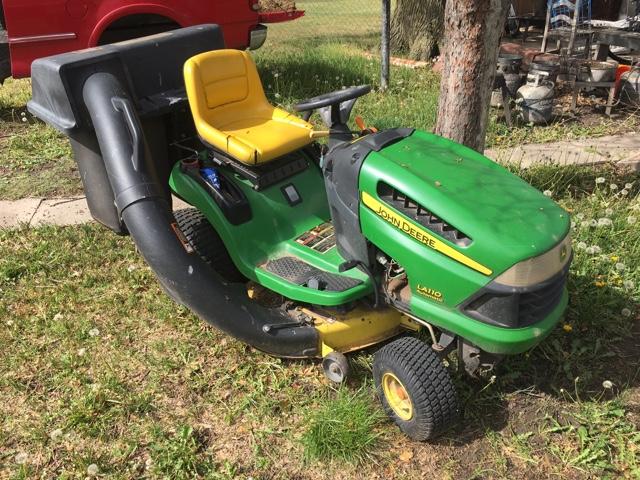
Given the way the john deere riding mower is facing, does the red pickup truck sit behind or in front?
behind

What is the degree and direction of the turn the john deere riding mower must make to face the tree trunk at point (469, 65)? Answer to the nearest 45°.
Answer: approximately 90° to its left

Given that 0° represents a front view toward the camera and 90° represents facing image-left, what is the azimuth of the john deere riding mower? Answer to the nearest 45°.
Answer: approximately 315°

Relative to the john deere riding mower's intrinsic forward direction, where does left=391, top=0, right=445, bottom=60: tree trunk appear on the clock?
The tree trunk is roughly at 8 o'clock from the john deere riding mower.
